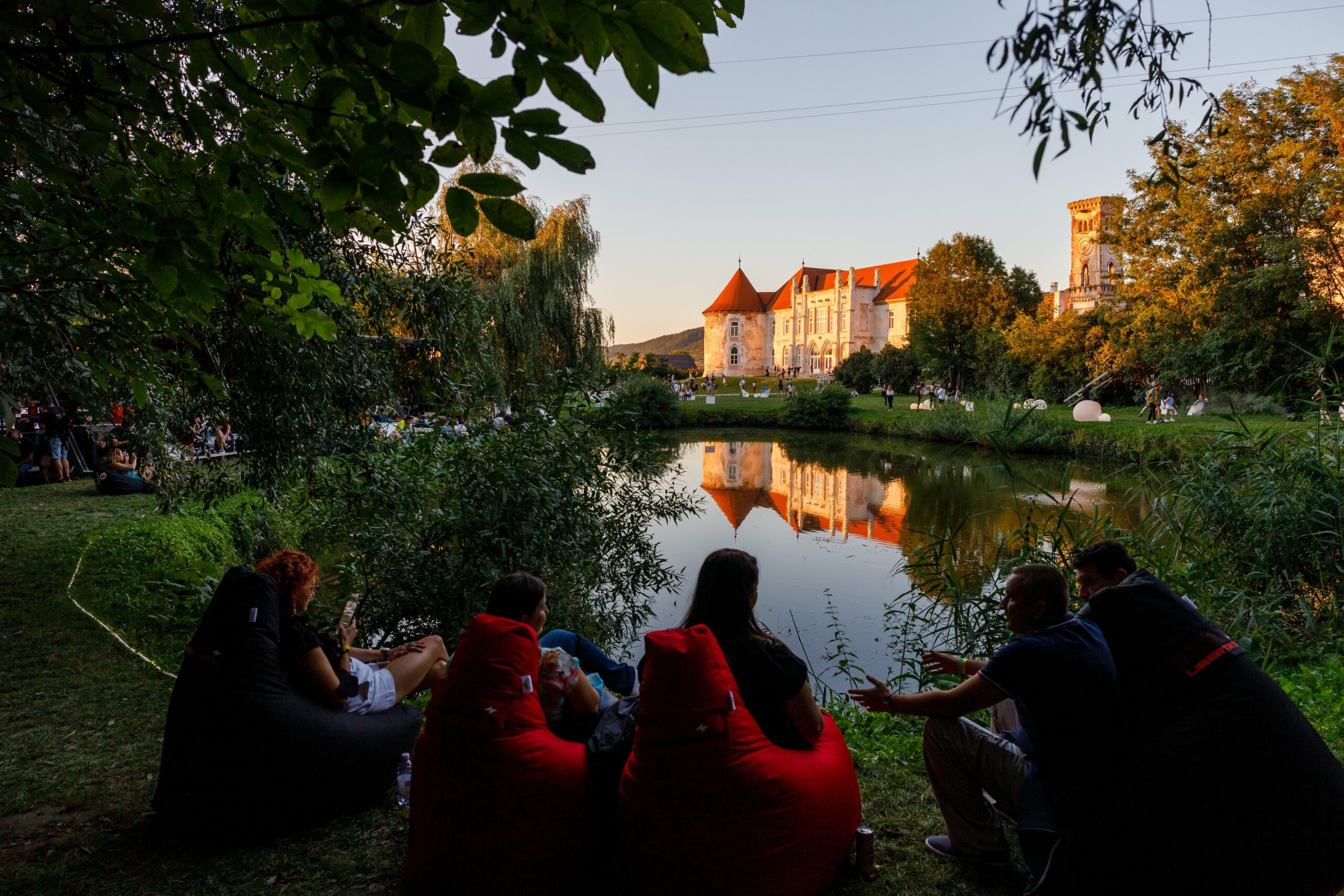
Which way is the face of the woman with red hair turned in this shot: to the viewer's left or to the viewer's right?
to the viewer's right

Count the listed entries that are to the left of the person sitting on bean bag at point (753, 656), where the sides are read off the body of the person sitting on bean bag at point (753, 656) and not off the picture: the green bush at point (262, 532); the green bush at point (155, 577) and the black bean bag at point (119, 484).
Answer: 3

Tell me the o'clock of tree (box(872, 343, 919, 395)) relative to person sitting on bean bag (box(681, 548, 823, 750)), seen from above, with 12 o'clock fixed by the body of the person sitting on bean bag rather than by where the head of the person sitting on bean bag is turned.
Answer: The tree is roughly at 11 o'clock from the person sitting on bean bag.

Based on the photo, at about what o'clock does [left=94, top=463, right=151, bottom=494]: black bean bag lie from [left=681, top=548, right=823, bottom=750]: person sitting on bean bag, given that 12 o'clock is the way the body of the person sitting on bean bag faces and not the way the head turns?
The black bean bag is roughly at 9 o'clock from the person sitting on bean bag.

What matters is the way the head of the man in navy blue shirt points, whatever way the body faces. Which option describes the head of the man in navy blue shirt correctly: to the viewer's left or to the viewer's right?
to the viewer's left

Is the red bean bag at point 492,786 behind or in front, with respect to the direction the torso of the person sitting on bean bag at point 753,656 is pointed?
behind

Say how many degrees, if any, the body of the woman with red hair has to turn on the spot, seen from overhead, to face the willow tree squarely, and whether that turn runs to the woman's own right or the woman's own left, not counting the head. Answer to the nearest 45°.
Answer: approximately 90° to the woman's own left

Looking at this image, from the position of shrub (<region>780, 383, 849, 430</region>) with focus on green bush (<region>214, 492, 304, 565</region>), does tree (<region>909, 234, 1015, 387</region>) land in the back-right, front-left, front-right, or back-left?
back-left

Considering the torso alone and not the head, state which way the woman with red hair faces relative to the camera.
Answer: to the viewer's right

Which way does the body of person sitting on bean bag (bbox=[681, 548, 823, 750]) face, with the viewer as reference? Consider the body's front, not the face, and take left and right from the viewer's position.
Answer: facing away from the viewer and to the right of the viewer

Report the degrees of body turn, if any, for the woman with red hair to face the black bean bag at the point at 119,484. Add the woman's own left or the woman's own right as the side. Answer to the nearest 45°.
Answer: approximately 90° to the woman's own left
